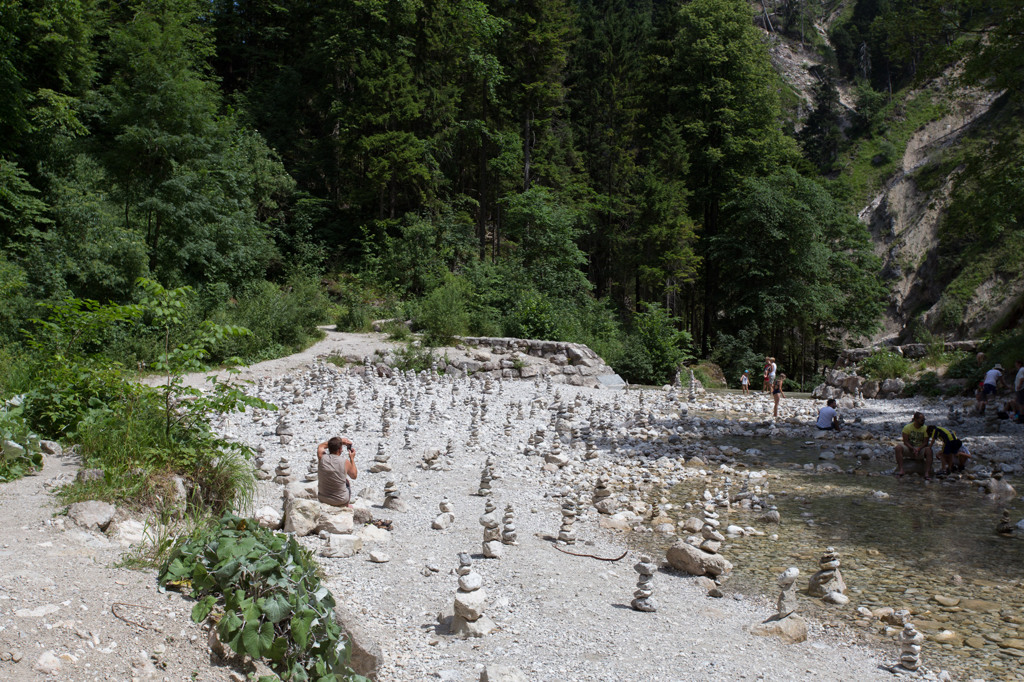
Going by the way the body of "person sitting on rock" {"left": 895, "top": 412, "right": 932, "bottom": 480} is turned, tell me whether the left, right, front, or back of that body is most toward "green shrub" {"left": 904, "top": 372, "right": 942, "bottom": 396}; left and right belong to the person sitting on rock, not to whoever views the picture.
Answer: back

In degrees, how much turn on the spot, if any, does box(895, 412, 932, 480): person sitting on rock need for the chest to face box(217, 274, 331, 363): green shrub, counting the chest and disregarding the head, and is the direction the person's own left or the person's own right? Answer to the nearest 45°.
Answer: approximately 90° to the person's own right

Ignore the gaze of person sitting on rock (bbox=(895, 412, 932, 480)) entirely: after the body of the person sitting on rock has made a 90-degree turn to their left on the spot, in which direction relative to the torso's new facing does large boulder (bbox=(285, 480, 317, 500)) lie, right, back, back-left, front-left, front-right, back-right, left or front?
back-right

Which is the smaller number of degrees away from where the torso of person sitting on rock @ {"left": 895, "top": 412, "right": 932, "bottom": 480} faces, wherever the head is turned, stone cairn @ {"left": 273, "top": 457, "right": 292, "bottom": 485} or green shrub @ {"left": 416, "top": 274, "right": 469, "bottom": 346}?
the stone cairn

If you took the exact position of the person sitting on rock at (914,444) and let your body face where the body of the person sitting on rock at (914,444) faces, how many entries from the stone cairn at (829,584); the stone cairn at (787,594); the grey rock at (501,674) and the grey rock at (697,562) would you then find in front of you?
4

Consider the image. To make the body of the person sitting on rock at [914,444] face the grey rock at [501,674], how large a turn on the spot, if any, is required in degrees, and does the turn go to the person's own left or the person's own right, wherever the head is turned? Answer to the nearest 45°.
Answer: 0° — they already face it

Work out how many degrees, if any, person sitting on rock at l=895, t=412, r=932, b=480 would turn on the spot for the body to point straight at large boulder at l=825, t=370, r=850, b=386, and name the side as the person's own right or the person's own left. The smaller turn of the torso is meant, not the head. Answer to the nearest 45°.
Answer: approximately 180°

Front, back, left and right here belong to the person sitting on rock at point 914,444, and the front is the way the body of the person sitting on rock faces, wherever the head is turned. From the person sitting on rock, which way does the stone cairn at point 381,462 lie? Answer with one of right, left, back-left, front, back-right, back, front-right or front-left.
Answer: front-right

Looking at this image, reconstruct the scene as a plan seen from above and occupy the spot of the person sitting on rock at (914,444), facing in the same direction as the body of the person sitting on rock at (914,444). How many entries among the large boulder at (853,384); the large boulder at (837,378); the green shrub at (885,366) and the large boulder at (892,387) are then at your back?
4

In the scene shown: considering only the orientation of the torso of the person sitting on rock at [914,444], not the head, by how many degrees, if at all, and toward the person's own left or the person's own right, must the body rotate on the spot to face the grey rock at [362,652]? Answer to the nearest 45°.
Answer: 0° — they already face it

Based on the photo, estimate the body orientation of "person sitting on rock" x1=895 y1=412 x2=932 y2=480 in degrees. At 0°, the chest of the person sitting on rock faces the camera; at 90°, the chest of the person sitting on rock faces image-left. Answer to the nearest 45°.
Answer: approximately 0°

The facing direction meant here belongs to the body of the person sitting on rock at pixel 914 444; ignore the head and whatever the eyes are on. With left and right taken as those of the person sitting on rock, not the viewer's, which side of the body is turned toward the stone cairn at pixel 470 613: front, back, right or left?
front

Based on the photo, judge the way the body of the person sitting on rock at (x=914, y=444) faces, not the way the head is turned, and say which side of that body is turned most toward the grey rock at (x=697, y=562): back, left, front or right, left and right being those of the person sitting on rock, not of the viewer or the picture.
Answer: front

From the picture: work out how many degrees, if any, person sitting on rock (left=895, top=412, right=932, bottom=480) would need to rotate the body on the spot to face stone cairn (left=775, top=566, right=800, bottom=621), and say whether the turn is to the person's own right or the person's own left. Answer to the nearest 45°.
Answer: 0° — they already face it
